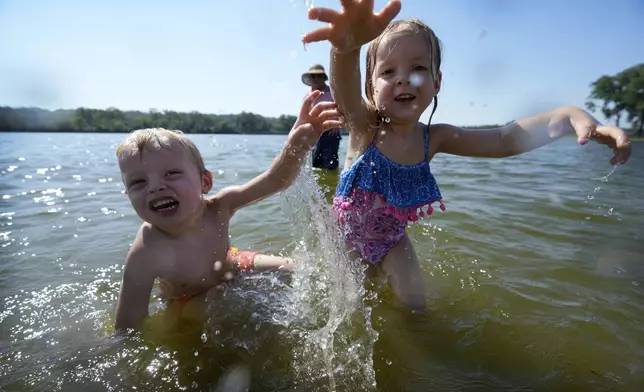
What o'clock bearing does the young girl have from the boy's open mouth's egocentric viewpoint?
The young girl is roughly at 9 o'clock from the boy's open mouth.

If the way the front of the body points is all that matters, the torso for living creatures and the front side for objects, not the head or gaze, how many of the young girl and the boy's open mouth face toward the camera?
2

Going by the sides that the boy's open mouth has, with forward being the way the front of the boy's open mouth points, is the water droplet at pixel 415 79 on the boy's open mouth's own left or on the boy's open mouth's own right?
on the boy's open mouth's own left

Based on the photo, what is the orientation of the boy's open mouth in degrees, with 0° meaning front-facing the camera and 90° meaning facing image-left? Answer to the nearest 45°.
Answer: approximately 0°

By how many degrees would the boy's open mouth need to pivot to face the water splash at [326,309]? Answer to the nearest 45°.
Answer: approximately 90° to its left
